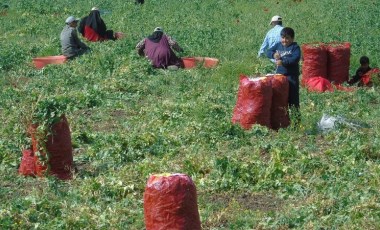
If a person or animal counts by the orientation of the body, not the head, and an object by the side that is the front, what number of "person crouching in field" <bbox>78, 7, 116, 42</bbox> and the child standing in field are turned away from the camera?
1

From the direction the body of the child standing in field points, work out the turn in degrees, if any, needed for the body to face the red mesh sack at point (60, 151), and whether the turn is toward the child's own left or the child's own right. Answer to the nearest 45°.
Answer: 0° — they already face it

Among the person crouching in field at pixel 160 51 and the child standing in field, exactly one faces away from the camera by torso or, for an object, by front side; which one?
the person crouching in field

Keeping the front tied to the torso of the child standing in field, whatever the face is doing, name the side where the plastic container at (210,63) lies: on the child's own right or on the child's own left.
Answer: on the child's own right

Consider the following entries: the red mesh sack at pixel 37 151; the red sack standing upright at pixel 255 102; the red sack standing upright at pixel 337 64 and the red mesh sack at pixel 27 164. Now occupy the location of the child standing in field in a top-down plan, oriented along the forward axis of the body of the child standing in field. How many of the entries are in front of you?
3

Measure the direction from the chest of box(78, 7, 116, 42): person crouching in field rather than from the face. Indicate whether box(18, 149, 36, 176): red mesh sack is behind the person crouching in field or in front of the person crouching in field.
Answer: behind

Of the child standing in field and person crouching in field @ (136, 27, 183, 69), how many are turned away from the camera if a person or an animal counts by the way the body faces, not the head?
1

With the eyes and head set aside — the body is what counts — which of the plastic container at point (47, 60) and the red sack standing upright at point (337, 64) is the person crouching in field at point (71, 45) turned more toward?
the red sack standing upright

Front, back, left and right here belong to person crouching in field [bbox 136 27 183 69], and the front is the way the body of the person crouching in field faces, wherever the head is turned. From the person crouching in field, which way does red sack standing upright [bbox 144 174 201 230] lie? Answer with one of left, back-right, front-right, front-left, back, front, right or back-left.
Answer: back

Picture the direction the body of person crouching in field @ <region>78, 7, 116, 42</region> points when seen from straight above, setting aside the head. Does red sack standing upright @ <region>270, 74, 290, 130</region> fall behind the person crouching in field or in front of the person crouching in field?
behind

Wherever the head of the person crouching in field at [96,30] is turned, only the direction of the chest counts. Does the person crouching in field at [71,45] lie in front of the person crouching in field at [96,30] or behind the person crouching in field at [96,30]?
behind

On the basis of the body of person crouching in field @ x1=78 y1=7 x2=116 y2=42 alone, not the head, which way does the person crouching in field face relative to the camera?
away from the camera
